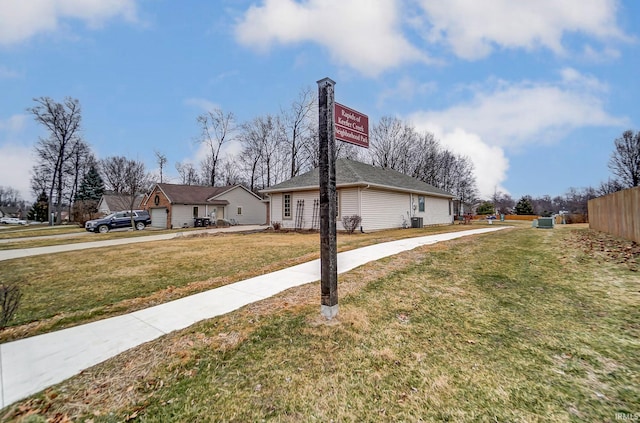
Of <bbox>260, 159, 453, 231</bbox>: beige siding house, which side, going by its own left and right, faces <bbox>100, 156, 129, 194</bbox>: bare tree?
right

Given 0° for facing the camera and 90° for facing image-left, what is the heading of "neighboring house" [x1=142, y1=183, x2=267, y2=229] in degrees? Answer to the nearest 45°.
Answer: approximately 45°

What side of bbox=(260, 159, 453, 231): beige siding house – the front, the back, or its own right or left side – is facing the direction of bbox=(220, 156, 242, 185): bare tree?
right

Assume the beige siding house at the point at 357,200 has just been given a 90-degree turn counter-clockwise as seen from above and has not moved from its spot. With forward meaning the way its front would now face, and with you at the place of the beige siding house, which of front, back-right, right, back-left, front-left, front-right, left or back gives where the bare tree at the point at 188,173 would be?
back

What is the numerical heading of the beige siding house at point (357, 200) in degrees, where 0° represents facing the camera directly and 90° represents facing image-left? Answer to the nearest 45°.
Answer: approximately 45°

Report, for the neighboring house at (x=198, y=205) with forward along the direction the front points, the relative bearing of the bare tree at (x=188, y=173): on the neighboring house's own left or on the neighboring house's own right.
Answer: on the neighboring house's own right

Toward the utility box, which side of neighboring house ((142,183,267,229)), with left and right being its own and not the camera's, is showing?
left

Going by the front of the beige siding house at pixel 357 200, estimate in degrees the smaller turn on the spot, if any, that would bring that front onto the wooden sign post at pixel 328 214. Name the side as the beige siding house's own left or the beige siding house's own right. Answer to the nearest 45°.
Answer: approximately 45° to the beige siding house's own left
